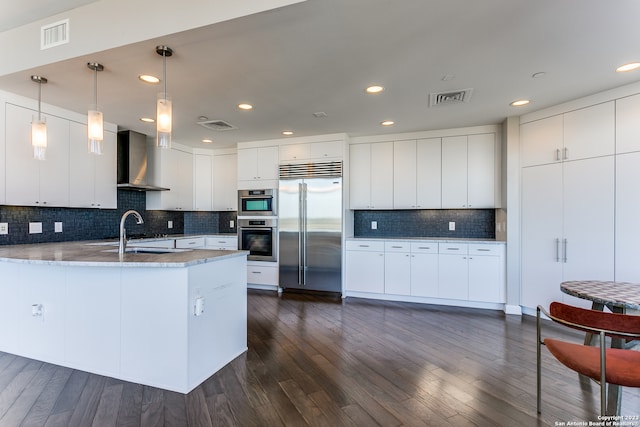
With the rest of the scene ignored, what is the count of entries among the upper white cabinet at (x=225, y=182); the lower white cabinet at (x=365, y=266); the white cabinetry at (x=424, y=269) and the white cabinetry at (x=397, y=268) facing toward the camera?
4

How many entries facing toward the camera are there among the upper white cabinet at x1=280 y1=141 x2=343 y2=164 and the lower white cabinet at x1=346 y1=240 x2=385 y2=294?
2

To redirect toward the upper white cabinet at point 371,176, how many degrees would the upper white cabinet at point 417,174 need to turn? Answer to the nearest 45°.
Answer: approximately 90° to its right

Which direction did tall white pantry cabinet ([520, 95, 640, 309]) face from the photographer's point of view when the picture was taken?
facing the viewer and to the left of the viewer

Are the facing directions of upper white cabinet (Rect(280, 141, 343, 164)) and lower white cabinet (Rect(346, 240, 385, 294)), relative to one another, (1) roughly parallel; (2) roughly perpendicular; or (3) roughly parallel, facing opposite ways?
roughly parallel

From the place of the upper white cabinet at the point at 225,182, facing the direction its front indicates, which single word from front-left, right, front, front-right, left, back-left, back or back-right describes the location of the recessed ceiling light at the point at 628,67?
front-left

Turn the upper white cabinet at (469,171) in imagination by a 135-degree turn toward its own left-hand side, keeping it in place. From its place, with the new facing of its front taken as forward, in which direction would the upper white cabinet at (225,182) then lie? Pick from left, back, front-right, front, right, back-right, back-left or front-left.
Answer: back-left

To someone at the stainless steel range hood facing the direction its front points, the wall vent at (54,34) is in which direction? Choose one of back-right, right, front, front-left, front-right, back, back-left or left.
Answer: front-right

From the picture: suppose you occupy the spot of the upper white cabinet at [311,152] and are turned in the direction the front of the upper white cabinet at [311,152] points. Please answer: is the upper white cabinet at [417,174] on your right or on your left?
on your left

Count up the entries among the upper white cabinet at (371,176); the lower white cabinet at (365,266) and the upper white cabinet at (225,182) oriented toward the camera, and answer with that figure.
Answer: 3

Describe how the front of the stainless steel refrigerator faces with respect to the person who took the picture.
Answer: facing the viewer

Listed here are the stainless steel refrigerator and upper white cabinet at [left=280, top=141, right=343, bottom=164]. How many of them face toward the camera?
2

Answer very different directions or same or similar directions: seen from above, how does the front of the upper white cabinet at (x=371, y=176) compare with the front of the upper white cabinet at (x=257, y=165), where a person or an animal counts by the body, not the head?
same or similar directions

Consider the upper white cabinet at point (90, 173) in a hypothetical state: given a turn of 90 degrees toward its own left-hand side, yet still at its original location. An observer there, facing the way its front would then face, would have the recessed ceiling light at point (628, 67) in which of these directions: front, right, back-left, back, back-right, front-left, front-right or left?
right

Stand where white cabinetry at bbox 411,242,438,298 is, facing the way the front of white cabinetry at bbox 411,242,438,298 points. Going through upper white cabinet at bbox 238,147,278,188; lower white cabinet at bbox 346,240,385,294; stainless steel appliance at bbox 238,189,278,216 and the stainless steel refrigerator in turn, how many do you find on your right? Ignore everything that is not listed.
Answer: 4

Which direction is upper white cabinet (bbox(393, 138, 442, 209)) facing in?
toward the camera

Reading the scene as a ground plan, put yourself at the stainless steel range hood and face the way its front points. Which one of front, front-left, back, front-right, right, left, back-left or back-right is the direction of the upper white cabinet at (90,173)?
right

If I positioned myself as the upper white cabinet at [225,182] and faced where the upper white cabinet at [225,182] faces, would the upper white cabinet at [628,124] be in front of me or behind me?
in front

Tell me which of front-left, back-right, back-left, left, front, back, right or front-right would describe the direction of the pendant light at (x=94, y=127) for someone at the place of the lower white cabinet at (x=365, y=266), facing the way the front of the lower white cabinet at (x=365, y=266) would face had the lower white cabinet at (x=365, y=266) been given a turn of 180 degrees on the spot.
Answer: back-left

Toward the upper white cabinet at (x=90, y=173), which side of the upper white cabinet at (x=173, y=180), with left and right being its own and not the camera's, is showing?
right
